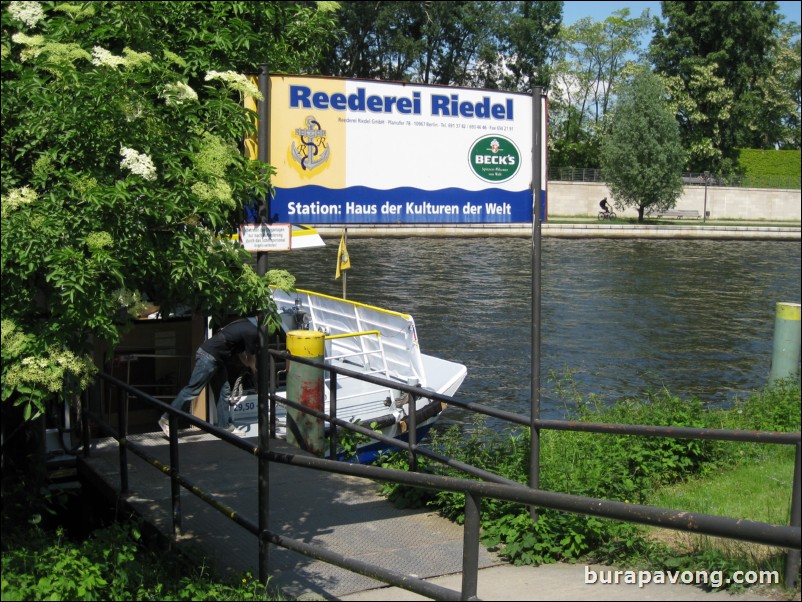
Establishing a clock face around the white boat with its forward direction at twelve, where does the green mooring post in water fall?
The green mooring post in water is roughly at 11 o'clock from the white boat.

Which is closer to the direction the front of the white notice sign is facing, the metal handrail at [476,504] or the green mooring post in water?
the metal handrail

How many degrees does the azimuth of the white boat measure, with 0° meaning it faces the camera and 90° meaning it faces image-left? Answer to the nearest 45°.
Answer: approximately 315°

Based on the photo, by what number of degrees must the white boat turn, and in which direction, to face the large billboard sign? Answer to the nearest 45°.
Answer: approximately 45° to its right

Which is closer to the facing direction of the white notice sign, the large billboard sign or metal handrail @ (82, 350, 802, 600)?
the metal handrail

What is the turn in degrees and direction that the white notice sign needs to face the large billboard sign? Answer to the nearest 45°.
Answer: approximately 135° to its left

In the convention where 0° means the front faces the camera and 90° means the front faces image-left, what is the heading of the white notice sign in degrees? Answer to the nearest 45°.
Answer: approximately 0°

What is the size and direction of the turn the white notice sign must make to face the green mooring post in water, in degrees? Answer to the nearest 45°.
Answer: approximately 135° to its left
